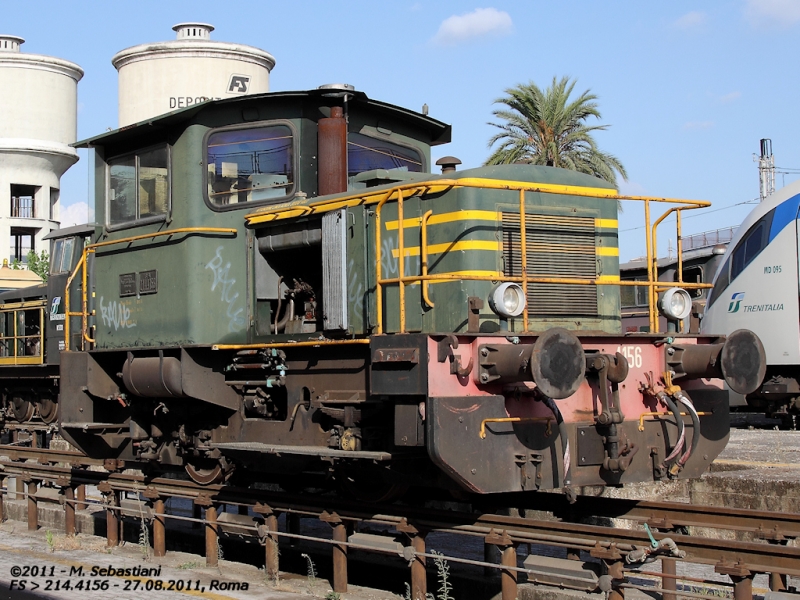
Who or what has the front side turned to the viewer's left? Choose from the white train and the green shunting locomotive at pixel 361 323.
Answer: the white train

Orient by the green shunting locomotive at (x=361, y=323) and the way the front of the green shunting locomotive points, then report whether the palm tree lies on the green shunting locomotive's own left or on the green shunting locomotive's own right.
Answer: on the green shunting locomotive's own left

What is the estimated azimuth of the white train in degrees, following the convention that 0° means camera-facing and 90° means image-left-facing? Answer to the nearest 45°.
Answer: approximately 90°

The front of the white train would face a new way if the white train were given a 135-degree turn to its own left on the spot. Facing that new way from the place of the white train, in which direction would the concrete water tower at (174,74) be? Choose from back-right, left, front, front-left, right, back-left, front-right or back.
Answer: back

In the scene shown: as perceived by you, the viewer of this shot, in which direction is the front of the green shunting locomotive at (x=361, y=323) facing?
facing the viewer and to the right of the viewer

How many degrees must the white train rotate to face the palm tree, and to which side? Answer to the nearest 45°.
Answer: approximately 45° to its right

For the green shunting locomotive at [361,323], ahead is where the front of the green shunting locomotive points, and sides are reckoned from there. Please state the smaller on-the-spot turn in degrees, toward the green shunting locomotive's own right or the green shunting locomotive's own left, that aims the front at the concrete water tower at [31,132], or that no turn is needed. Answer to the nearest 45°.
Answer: approximately 180°

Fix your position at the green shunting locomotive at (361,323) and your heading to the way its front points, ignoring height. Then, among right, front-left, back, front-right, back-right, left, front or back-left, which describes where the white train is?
left

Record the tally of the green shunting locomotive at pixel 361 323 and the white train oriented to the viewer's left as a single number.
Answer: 1

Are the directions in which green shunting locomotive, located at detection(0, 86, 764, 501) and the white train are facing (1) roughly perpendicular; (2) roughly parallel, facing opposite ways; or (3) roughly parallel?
roughly parallel, facing opposite ways
